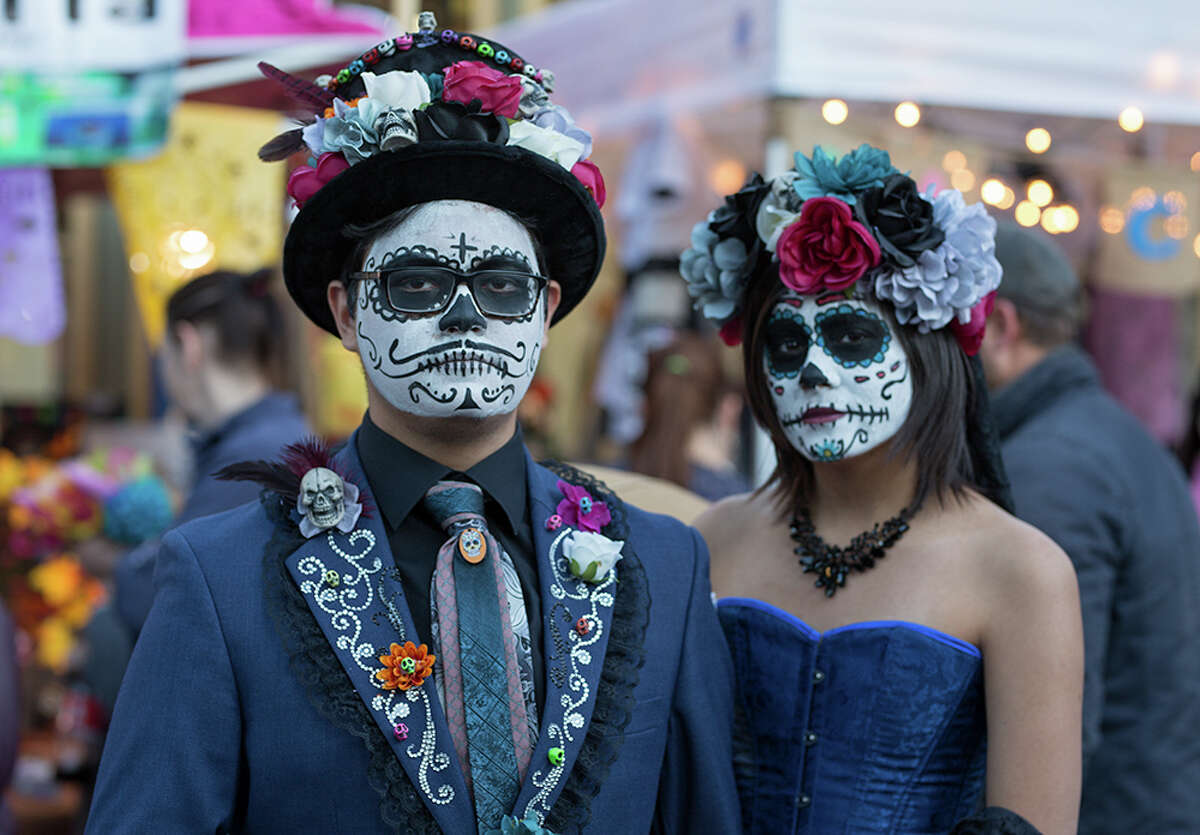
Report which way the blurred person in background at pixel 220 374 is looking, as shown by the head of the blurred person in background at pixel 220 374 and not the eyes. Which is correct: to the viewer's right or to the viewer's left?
to the viewer's left

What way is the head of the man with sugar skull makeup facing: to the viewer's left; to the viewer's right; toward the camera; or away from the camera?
toward the camera

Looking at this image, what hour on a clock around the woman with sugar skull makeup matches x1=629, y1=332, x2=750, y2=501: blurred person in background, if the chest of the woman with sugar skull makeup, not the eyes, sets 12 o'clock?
The blurred person in background is roughly at 4 o'clock from the woman with sugar skull makeup.

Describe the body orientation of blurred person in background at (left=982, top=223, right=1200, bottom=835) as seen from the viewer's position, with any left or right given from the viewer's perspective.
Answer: facing away from the viewer and to the left of the viewer

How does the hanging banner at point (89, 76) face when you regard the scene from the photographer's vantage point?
facing the viewer

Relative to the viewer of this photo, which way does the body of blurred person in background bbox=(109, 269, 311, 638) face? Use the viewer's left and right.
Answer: facing away from the viewer and to the left of the viewer

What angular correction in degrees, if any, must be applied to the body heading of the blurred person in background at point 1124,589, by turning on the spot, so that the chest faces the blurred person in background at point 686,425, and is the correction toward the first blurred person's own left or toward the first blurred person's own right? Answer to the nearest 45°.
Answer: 0° — they already face them

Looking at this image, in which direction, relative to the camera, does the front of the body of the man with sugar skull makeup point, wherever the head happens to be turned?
toward the camera

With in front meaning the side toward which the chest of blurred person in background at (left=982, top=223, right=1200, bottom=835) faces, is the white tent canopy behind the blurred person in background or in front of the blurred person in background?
in front
